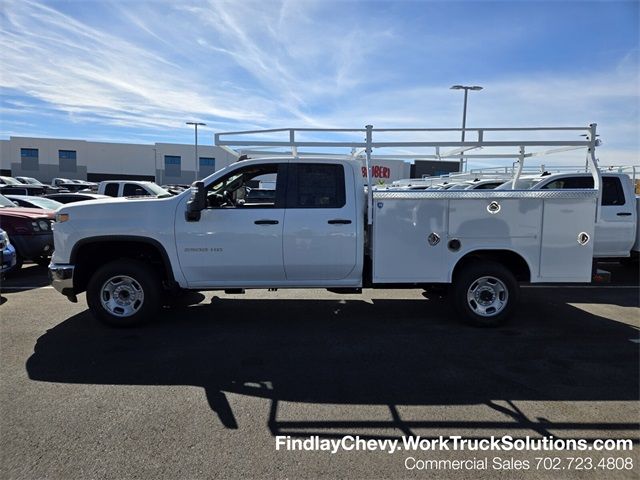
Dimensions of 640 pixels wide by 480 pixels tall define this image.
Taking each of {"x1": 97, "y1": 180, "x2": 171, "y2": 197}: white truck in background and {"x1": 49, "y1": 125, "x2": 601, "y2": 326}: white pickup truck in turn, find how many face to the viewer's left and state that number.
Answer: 1

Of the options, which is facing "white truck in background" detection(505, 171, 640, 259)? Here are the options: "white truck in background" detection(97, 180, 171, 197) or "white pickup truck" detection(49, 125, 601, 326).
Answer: "white truck in background" detection(97, 180, 171, 197)

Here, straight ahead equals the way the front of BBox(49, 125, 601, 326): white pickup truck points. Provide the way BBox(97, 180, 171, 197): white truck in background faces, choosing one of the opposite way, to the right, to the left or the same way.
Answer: the opposite way

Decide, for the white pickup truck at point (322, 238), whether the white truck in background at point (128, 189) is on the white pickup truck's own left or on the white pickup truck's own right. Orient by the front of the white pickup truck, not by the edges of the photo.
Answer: on the white pickup truck's own right

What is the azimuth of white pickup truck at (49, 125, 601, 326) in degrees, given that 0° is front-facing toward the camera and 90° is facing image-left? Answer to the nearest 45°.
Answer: approximately 90°

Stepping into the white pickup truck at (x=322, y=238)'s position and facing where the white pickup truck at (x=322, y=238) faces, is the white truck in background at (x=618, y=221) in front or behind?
behind

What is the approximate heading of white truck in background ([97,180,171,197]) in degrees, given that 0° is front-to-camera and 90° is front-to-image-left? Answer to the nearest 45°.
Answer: approximately 315°

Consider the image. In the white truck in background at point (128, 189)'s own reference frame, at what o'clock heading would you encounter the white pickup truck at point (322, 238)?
The white pickup truck is roughly at 1 o'clock from the white truck in background.

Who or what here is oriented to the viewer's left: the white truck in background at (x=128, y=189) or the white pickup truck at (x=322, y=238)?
the white pickup truck
